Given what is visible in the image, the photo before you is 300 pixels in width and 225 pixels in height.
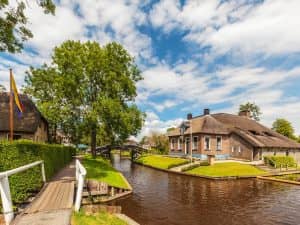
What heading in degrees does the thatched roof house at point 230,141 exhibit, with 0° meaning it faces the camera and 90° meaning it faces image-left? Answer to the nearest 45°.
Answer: approximately 45°

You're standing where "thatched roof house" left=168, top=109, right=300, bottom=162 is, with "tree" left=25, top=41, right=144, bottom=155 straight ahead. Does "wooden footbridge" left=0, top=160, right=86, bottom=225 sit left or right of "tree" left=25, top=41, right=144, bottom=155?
left

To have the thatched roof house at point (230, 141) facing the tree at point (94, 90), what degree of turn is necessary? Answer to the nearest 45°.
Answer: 0° — it already faces it

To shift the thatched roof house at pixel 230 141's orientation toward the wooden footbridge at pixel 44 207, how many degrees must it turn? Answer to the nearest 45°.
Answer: approximately 45° to its left

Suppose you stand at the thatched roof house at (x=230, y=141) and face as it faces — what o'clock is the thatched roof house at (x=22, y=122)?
the thatched roof house at (x=22, y=122) is roughly at 12 o'clock from the thatched roof house at (x=230, y=141).

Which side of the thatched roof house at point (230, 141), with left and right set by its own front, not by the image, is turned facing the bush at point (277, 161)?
left
